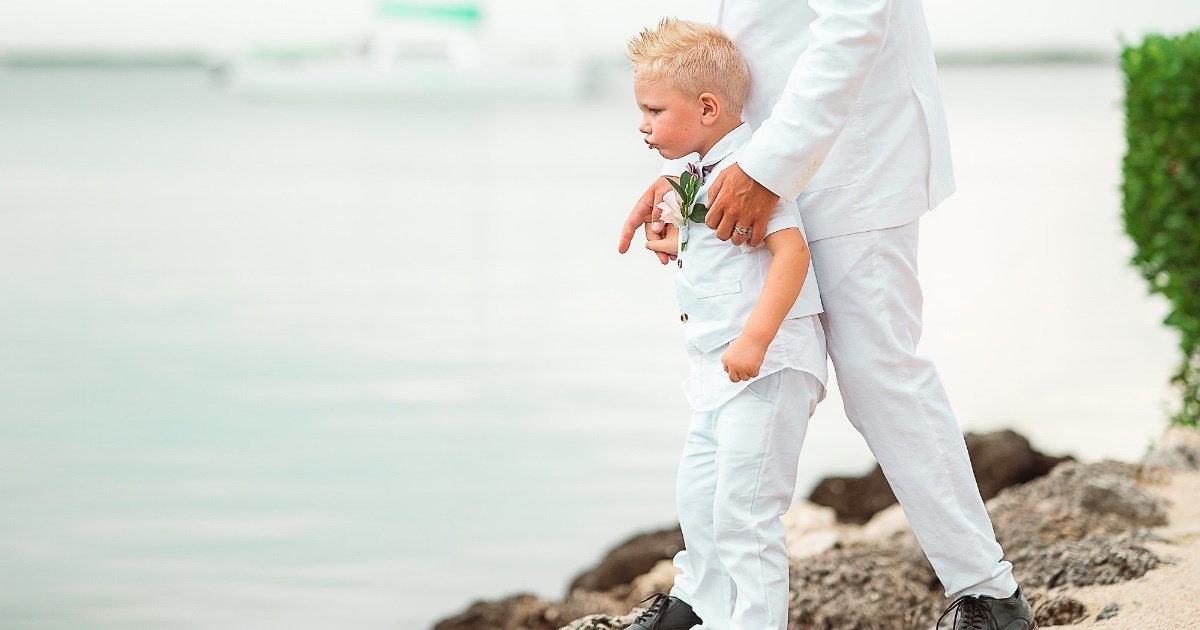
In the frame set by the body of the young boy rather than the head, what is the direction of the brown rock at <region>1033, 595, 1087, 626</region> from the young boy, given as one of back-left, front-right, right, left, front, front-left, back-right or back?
back-right

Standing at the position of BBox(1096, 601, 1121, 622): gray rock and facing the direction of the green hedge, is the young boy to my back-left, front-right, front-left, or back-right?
back-left

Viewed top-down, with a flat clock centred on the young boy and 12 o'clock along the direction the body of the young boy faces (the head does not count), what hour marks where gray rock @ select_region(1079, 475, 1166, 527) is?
The gray rock is roughly at 4 o'clock from the young boy.

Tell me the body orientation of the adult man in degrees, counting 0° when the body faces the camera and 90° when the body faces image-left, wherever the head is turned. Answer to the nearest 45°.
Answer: approximately 90°

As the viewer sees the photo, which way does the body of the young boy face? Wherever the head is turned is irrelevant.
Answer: to the viewer's left

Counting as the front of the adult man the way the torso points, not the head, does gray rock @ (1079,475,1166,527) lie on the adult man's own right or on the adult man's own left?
on the adult man's own right

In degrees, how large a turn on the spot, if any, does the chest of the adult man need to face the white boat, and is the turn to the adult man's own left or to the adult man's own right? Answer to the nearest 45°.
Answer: approximately 90° to the adult man's own right

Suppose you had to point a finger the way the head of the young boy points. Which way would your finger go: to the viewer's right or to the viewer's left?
to the viewer's left

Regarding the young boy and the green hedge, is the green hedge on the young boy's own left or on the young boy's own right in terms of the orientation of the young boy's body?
on the young boy's own right
